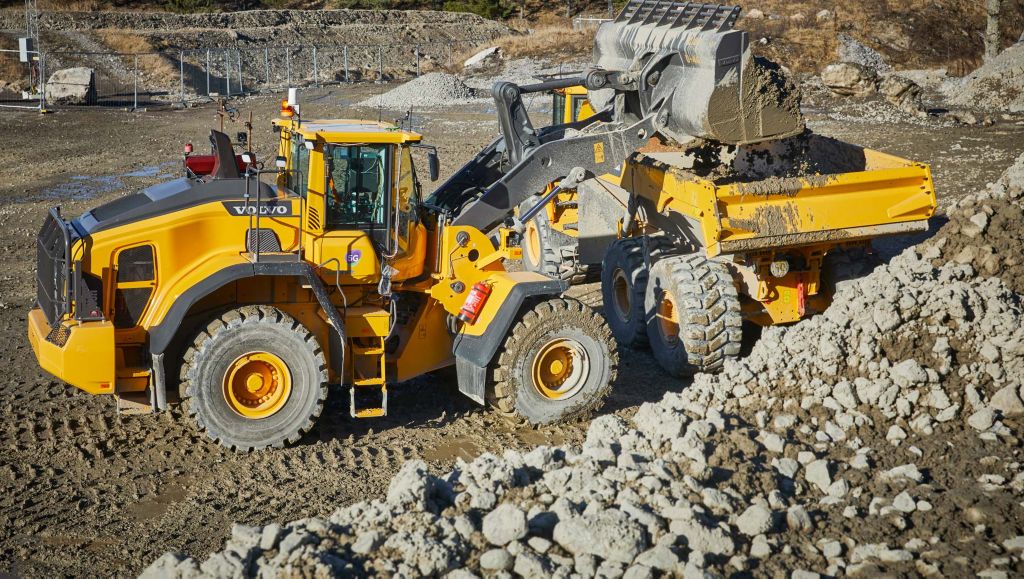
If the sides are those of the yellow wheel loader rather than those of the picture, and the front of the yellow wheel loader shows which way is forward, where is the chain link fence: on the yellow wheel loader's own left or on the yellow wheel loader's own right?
on the yellow wheel loader's own left

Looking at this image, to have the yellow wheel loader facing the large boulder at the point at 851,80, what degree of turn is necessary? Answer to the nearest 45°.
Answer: approximately 45° to its left

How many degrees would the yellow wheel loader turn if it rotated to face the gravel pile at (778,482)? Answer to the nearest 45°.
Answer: approximately 45° to its right

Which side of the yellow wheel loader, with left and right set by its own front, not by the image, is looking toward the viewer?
right

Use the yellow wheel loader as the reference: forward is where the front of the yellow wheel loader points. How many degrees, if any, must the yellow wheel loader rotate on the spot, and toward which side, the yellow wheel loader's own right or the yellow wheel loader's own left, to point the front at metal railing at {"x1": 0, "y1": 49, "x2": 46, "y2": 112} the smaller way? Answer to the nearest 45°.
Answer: approximately 90° to the yellow wheel loader's own left

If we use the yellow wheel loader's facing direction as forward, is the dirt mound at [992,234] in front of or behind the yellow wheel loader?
in front

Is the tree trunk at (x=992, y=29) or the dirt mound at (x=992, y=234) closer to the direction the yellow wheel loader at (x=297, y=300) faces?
the dirt mound

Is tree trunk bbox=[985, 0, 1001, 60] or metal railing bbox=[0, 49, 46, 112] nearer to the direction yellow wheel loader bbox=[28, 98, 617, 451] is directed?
the tree trunk

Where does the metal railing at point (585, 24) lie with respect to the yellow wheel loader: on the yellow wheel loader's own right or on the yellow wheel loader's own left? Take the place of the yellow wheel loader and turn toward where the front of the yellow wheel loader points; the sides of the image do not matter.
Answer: on the yellow wheel loader's own left

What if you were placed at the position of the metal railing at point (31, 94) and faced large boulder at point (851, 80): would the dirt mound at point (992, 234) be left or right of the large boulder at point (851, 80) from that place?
right

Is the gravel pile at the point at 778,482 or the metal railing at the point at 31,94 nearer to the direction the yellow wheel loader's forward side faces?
the gravel pile

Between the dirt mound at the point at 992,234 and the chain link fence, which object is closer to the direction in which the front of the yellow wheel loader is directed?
the dirt mound

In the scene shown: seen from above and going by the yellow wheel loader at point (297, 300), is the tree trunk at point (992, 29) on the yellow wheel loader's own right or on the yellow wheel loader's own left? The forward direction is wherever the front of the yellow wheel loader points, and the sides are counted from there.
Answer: on the yellow wheel loader's own left
